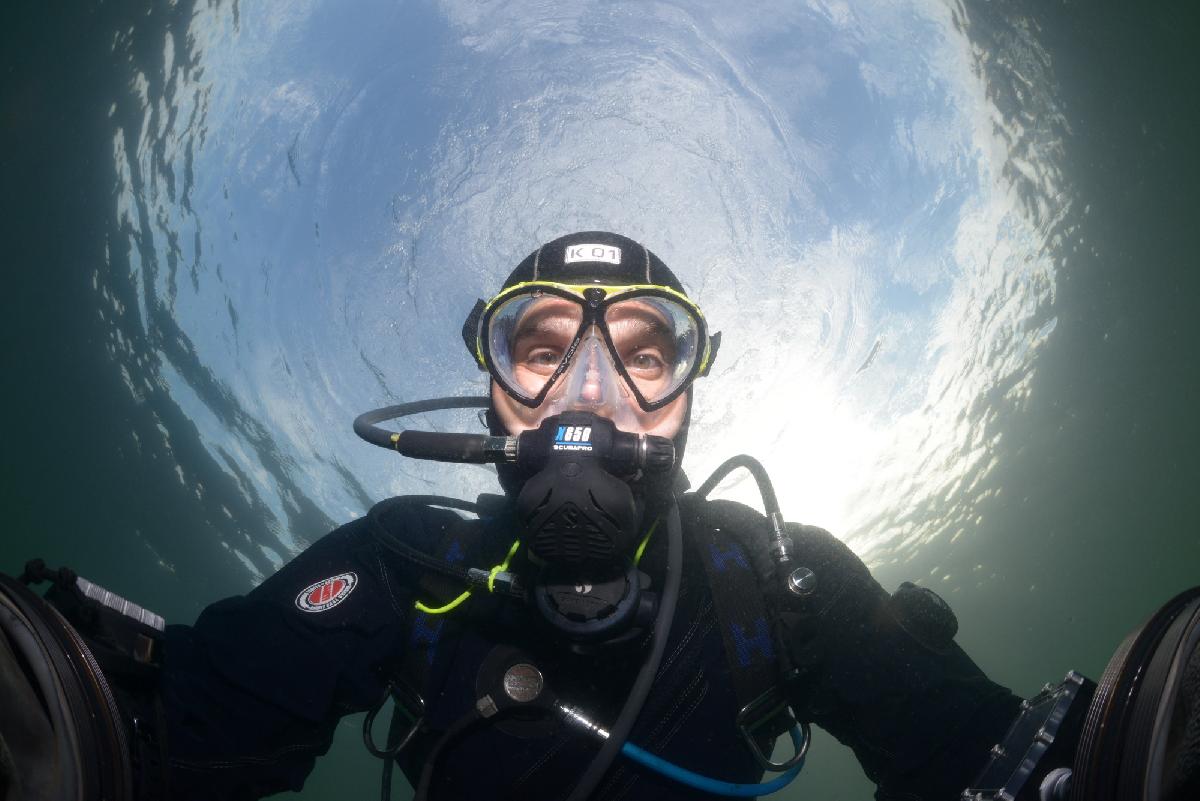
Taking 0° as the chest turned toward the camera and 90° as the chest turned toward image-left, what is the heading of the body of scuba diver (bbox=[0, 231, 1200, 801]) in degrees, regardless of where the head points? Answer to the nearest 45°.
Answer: approximately 0°
